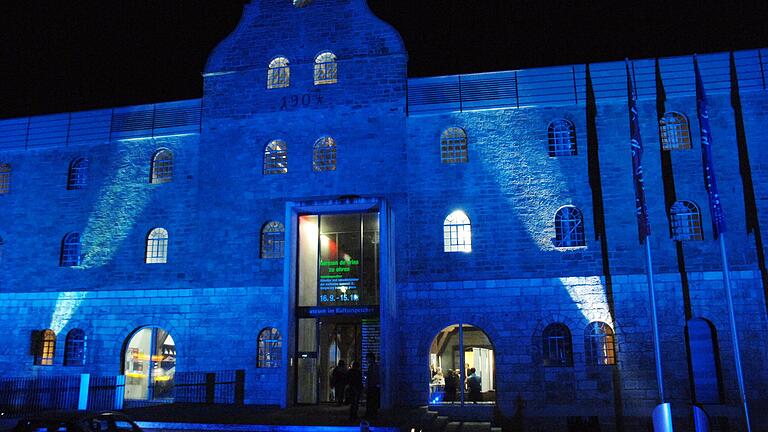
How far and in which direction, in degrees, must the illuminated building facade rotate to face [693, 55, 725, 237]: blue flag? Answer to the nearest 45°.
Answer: approximately 45° to its left

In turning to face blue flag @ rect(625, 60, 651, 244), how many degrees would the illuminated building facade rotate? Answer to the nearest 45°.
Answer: approximately 45° to its left

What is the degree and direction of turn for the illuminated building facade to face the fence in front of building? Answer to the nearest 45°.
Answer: approximately 90° to its right

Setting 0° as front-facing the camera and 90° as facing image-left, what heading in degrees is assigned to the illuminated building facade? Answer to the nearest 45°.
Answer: approximately 0°
